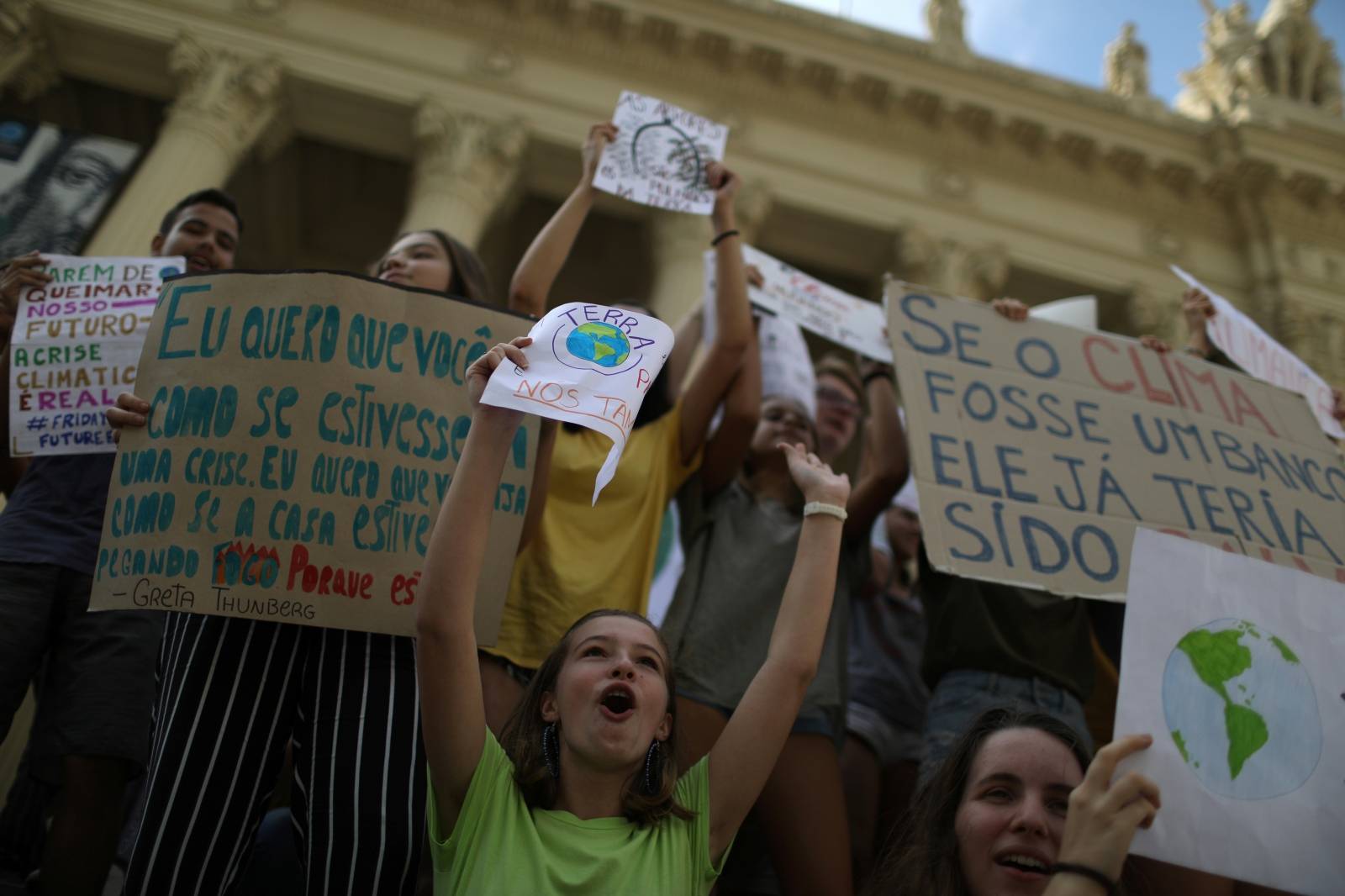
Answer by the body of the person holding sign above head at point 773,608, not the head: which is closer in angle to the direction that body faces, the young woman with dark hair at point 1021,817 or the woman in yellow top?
the young woman with dark hair

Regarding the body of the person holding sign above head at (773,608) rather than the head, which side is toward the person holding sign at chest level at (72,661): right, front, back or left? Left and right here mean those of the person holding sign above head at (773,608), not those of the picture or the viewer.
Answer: right

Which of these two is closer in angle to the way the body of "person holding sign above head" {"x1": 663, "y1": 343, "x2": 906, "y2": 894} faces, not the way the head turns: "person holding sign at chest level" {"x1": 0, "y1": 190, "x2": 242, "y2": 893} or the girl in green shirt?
the girl in green shirt

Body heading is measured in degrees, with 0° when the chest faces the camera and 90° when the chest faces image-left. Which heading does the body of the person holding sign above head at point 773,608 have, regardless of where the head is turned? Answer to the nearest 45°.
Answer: approximately 0°

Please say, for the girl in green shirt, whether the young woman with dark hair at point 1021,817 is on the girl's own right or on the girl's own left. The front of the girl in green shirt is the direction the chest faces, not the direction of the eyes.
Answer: on the girl's own left

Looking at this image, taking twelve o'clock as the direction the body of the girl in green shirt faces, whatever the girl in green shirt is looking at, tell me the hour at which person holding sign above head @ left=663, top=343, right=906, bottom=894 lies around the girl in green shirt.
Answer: The person holding sign above head is roughly at 7 o'clock from the girl in green shirt.

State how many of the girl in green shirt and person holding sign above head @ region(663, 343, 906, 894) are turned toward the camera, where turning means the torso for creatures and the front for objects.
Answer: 2

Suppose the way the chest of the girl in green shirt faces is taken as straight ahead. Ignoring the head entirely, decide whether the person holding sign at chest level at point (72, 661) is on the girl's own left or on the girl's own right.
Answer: on the girl's own right
